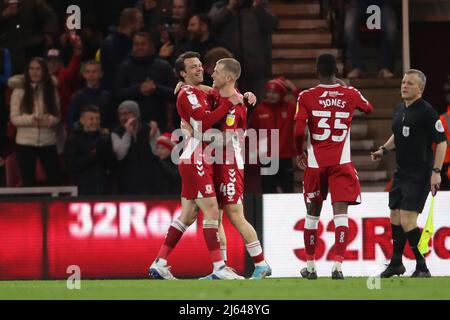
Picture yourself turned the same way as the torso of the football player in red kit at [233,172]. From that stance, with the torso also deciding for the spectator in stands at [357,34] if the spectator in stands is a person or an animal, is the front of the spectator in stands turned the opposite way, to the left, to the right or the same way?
to the left

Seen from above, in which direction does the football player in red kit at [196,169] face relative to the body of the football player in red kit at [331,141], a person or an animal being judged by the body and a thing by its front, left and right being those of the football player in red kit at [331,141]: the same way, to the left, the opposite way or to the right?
to the right

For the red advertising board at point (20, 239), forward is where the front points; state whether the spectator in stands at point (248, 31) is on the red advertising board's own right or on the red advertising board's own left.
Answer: on the red advertising board's own left

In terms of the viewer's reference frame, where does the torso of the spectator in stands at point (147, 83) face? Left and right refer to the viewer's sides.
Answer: facing the viewer

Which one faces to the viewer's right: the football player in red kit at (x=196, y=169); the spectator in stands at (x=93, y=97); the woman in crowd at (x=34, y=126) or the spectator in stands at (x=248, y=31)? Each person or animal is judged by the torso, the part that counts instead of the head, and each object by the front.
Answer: the football player in red kit

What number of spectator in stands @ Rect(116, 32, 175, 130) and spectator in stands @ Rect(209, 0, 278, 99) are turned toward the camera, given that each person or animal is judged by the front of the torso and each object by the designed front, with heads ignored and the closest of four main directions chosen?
2

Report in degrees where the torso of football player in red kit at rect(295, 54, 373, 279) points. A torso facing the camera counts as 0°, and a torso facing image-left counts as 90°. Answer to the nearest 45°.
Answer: approximately 180°

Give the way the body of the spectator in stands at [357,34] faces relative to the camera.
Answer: toward the camera

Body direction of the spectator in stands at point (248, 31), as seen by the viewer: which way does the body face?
toward the camera

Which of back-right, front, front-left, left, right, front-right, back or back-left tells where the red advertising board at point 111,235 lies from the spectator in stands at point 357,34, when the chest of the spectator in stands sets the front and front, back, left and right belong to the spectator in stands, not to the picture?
front-right

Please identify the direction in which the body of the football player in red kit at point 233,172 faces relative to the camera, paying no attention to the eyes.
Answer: to the viewer's left

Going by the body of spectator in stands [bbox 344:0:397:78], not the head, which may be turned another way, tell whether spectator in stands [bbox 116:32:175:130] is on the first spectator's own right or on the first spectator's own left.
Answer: on the first spectator's own right

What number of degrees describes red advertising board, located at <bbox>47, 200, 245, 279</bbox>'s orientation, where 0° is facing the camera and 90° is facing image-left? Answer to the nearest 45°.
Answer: approximately 0°

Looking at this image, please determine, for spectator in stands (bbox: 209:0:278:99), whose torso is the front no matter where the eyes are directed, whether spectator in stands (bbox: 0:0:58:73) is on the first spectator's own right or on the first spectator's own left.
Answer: on the first spectator's own right
